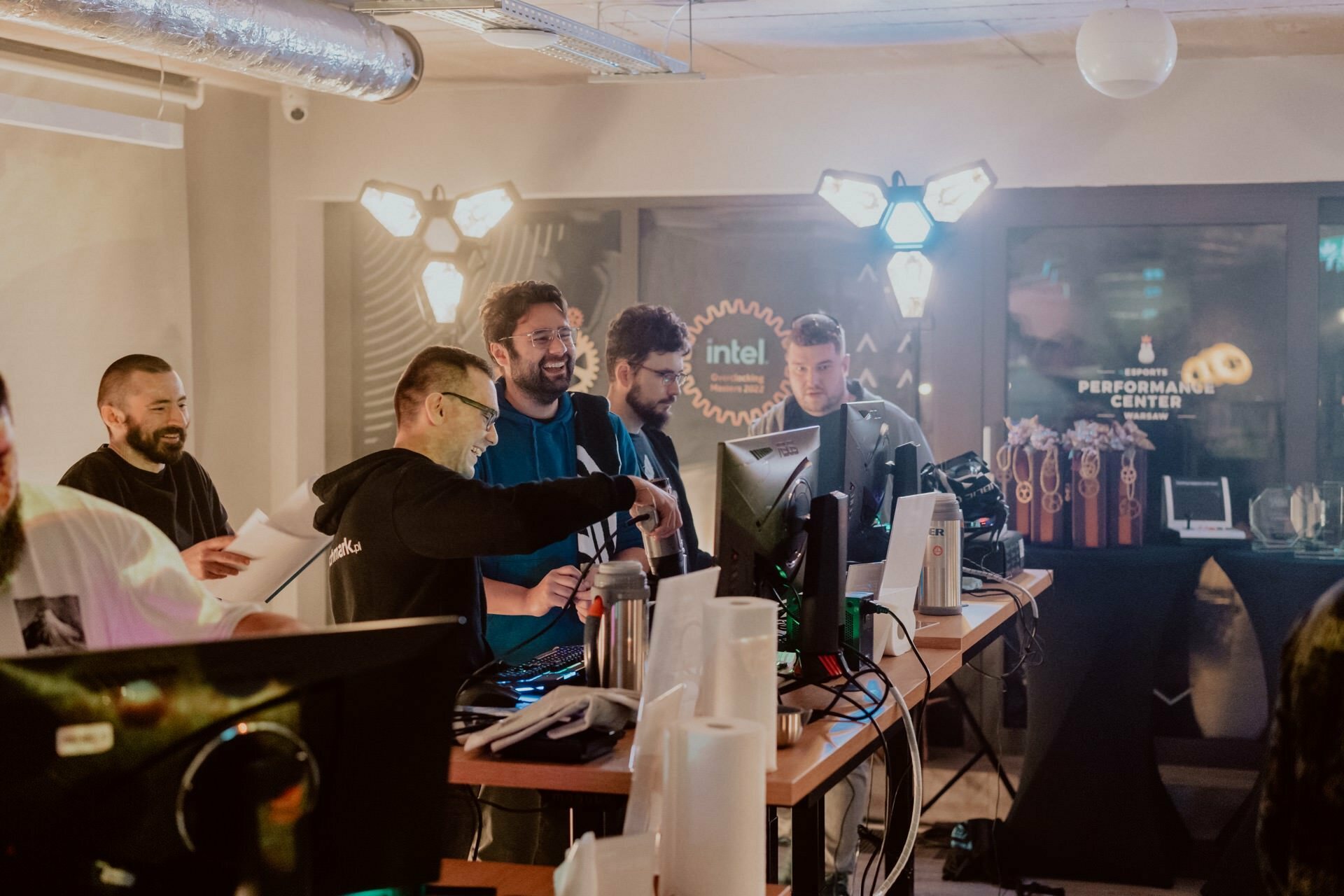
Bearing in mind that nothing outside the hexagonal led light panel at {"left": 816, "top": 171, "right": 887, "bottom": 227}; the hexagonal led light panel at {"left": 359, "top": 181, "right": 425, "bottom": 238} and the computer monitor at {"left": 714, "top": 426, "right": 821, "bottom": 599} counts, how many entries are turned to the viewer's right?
0

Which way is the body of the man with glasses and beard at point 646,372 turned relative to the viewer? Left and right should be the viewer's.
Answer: facing the viewer and to the right of the viewer

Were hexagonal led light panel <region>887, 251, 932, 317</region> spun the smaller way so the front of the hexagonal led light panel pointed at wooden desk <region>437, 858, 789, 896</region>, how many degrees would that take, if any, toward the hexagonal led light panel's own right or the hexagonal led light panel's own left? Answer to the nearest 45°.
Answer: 0° — it already faces it

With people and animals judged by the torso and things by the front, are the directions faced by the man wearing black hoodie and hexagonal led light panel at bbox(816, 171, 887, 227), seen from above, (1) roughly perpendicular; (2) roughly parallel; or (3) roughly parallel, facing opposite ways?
roughly perpendicular

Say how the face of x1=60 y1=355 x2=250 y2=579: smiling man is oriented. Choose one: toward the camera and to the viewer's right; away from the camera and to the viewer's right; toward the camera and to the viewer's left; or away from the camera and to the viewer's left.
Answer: toward the camera and to the viewer's right

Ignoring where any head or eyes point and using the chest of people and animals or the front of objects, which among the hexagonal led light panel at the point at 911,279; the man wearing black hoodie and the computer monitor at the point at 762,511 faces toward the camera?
the hexagonal led light panel

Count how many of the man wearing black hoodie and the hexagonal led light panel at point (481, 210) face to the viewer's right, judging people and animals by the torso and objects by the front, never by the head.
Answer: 1

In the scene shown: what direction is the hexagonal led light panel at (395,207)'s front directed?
toward the camera

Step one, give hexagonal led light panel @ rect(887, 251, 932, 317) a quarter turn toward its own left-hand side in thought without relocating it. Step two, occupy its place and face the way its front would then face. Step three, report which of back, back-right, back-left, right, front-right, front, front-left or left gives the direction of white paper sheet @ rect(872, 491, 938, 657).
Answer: right

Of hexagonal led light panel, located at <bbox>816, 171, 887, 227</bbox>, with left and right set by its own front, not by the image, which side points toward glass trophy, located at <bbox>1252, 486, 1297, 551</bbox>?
left

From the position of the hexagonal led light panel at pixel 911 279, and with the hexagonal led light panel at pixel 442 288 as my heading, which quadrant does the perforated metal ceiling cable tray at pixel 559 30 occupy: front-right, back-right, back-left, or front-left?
front-left

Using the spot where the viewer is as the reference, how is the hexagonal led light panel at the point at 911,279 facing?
facing the viewer

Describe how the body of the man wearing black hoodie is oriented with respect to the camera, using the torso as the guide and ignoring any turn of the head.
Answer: to the viewer's right

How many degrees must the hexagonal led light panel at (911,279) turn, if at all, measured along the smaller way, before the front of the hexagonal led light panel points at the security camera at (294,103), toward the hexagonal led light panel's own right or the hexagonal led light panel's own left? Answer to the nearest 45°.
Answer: approximately 90° to the hexagonal led light panel's own right

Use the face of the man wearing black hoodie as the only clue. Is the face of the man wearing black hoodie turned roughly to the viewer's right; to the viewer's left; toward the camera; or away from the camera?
to the viewer's right

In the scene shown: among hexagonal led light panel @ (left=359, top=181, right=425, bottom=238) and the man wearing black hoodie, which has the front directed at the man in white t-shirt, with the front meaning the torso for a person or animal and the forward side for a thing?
the hexagonal led light panel

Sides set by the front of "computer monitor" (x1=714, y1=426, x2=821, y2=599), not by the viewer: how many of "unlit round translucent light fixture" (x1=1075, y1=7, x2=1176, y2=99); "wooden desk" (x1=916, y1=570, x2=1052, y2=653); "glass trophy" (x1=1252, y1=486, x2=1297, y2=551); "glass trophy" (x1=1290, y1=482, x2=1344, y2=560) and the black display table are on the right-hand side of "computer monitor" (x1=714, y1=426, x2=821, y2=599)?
5

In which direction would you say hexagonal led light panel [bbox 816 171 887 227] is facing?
toward the camera

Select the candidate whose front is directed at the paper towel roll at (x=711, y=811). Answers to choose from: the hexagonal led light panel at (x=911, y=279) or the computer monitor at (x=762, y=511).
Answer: the hexagonal led light panel
